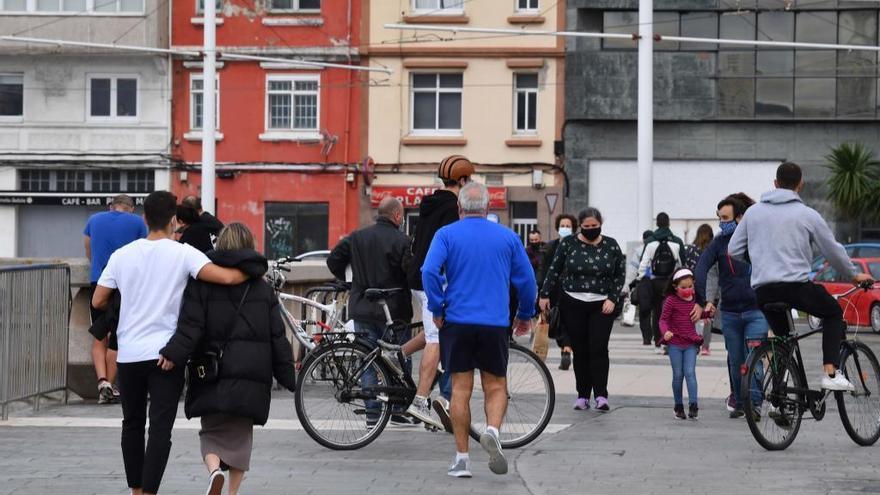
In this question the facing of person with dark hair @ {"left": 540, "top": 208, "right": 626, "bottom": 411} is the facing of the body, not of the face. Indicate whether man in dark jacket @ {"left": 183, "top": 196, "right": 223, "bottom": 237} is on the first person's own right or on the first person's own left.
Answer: on the first person's own right

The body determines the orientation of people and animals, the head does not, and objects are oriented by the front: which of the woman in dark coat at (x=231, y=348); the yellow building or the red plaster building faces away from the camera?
the woman in dark coat

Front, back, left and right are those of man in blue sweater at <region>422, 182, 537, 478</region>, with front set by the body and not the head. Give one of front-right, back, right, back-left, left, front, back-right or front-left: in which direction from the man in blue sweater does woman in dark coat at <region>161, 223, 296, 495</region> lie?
back-left

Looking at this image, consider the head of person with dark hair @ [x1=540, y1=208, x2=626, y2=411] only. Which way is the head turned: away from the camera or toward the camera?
toward the camera

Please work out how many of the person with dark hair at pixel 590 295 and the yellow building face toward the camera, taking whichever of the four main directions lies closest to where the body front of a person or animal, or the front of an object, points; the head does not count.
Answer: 2

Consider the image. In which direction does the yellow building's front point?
toward the camera

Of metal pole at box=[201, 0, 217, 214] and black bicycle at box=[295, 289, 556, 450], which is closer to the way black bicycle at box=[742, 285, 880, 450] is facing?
the metal pole

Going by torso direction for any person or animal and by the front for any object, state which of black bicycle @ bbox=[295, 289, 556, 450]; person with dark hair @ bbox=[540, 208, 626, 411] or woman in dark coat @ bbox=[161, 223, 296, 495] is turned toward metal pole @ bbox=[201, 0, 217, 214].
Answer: the woman in dark coat

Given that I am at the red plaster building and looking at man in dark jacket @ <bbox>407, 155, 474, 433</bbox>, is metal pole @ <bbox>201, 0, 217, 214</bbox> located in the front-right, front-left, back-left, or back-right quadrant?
front-right

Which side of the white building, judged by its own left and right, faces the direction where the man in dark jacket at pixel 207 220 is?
front

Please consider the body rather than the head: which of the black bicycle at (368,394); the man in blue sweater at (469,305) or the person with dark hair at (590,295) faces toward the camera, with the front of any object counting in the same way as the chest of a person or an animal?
the person with dark hair

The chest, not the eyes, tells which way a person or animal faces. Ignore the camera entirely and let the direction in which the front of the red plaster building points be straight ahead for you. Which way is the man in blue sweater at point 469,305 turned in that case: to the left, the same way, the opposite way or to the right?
the opposite way

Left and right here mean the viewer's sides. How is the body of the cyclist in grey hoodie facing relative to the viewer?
facing away from the viewer and to the right of the viewer

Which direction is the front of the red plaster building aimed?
toward the camera

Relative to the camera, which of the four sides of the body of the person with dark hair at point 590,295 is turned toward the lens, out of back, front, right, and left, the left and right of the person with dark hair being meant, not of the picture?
front

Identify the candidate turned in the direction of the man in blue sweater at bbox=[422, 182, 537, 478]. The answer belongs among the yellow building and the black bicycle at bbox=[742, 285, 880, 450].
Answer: the yellow building
